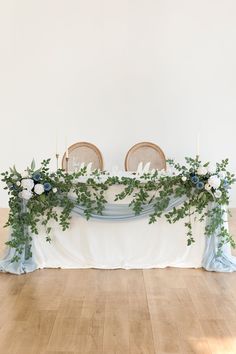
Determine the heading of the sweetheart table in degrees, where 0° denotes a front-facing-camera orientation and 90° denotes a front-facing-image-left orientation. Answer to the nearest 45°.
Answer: approximately 0°

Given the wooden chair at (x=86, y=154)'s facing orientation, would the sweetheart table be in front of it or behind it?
in front

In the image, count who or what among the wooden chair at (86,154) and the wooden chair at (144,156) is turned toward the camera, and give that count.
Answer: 2

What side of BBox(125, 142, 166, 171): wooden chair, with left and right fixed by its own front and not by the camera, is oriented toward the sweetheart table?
front

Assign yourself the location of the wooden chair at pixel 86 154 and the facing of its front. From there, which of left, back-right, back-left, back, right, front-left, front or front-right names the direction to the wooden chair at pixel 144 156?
left

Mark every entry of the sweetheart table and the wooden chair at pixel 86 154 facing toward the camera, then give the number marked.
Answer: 2

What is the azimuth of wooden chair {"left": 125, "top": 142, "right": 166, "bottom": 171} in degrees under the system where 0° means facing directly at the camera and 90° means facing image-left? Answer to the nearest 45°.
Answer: approximately 0°

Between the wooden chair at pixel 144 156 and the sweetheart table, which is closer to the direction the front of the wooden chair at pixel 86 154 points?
the sweetheart table

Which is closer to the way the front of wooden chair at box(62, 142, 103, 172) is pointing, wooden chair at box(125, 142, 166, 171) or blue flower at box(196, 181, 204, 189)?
the blue flower

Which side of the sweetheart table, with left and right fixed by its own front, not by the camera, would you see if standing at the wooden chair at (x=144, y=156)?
back

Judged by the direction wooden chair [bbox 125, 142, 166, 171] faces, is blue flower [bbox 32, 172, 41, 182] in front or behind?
in front
